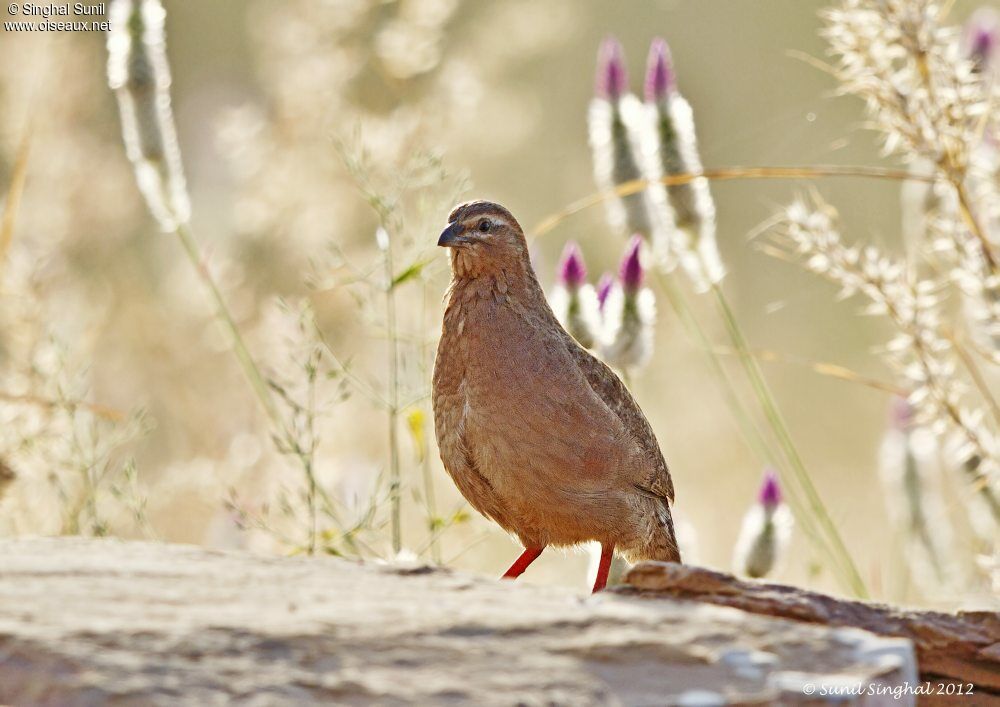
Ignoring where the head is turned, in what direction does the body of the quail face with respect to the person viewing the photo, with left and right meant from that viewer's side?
facing the viewer and to the left of the viewer

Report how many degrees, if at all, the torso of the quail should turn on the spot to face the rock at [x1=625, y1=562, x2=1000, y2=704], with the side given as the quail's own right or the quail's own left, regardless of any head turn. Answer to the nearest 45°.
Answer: approximately 90° to the quail's own left
